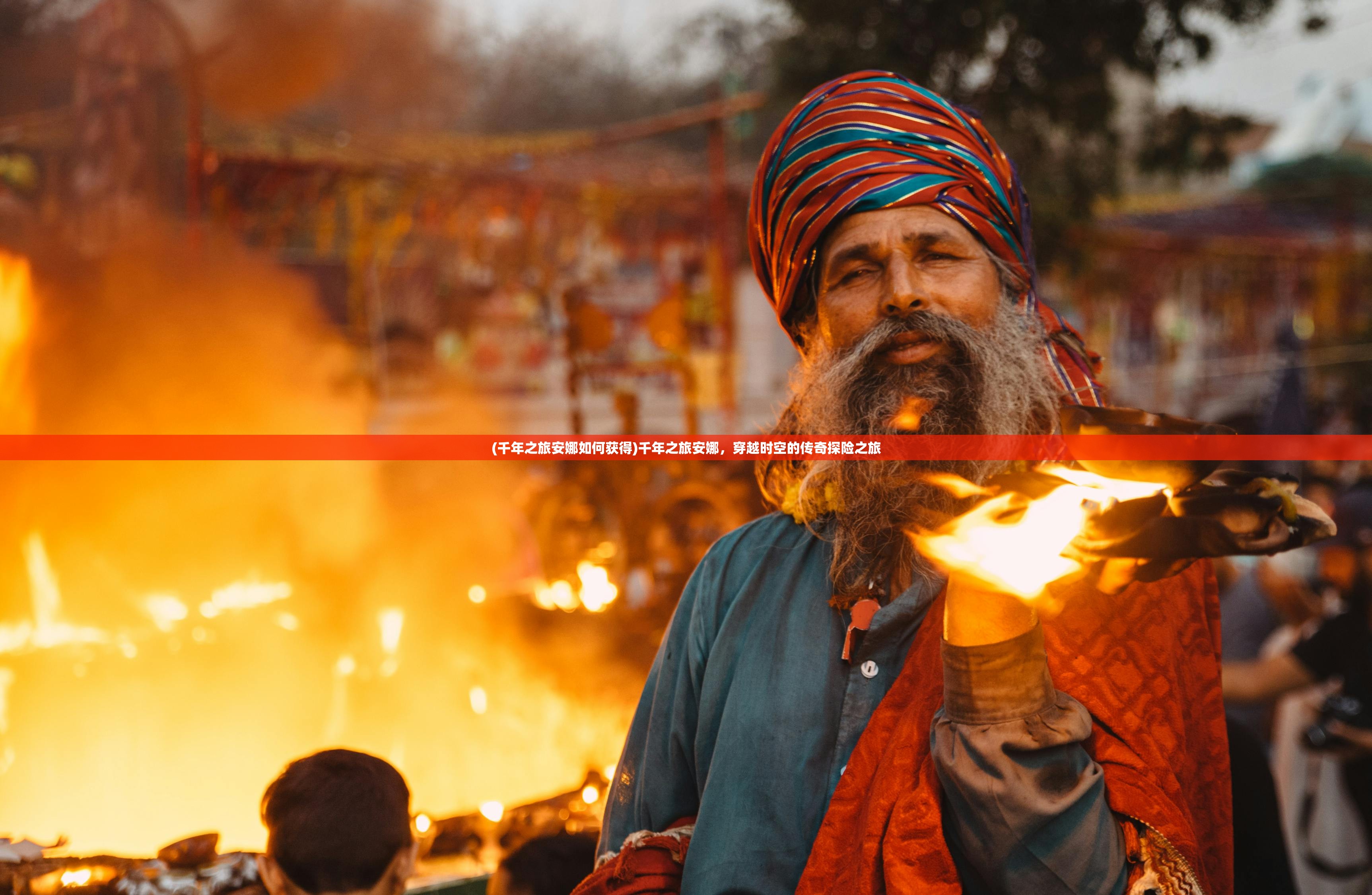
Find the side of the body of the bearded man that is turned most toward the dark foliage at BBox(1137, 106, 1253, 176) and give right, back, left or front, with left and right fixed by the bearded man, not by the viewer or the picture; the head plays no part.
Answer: back

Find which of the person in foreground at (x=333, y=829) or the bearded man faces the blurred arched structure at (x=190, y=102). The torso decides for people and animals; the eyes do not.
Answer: the person in foreground

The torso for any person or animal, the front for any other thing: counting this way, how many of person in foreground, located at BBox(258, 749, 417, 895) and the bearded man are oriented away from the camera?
1

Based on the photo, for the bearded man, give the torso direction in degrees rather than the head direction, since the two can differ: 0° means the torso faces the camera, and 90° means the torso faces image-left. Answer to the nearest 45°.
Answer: approximately 0°

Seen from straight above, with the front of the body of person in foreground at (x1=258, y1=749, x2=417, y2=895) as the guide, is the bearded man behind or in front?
behind

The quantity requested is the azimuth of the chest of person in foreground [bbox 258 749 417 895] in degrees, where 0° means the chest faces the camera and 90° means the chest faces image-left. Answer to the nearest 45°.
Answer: approximately 180°

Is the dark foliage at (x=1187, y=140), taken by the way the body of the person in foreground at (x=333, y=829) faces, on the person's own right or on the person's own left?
on the person's own right

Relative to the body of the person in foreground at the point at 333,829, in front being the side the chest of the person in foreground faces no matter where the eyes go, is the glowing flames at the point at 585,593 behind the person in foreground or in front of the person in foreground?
in front

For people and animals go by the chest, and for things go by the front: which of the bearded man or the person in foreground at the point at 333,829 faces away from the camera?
the person in foreground

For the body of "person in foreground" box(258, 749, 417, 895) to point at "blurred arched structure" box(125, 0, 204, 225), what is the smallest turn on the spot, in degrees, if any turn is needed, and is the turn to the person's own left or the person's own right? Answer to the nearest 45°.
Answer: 0° — they already face it

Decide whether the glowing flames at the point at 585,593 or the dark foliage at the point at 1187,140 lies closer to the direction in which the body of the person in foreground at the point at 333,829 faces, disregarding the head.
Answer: the glowing flames

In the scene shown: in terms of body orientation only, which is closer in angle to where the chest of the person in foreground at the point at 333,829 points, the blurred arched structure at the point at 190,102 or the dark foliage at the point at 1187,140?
the blurred arched structure
